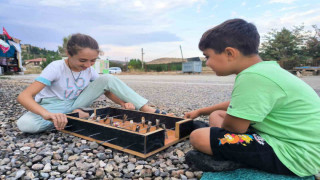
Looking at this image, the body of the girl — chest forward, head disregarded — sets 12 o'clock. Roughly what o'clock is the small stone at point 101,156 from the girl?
The small stone is roughly at 1 o'clock from the girl.

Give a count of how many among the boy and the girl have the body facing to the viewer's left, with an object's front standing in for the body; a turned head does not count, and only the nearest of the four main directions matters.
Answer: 1

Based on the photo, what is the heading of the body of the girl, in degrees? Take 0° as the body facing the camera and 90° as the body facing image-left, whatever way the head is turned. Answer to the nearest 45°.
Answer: approximately 315°

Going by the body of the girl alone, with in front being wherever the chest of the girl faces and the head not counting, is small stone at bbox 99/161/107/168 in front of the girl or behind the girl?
in front

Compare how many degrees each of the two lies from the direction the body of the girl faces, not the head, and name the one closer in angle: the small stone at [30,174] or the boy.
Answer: the boy

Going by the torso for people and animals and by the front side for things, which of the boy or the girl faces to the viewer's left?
the boy

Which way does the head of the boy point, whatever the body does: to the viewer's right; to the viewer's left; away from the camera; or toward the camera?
to the viewer's left

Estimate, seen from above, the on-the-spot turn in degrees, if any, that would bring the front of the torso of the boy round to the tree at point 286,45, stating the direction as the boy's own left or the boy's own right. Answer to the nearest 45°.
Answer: approximately 90° to the boy's own right

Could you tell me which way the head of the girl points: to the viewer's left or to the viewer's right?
to the viewer's right

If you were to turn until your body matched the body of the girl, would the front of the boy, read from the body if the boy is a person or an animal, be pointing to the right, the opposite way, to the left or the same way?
the opposite way

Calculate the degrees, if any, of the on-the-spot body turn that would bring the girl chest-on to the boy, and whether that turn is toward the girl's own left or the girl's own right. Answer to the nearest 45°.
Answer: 0° — they already face them

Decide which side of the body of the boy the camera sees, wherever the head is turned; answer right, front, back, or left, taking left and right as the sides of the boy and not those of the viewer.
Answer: left
